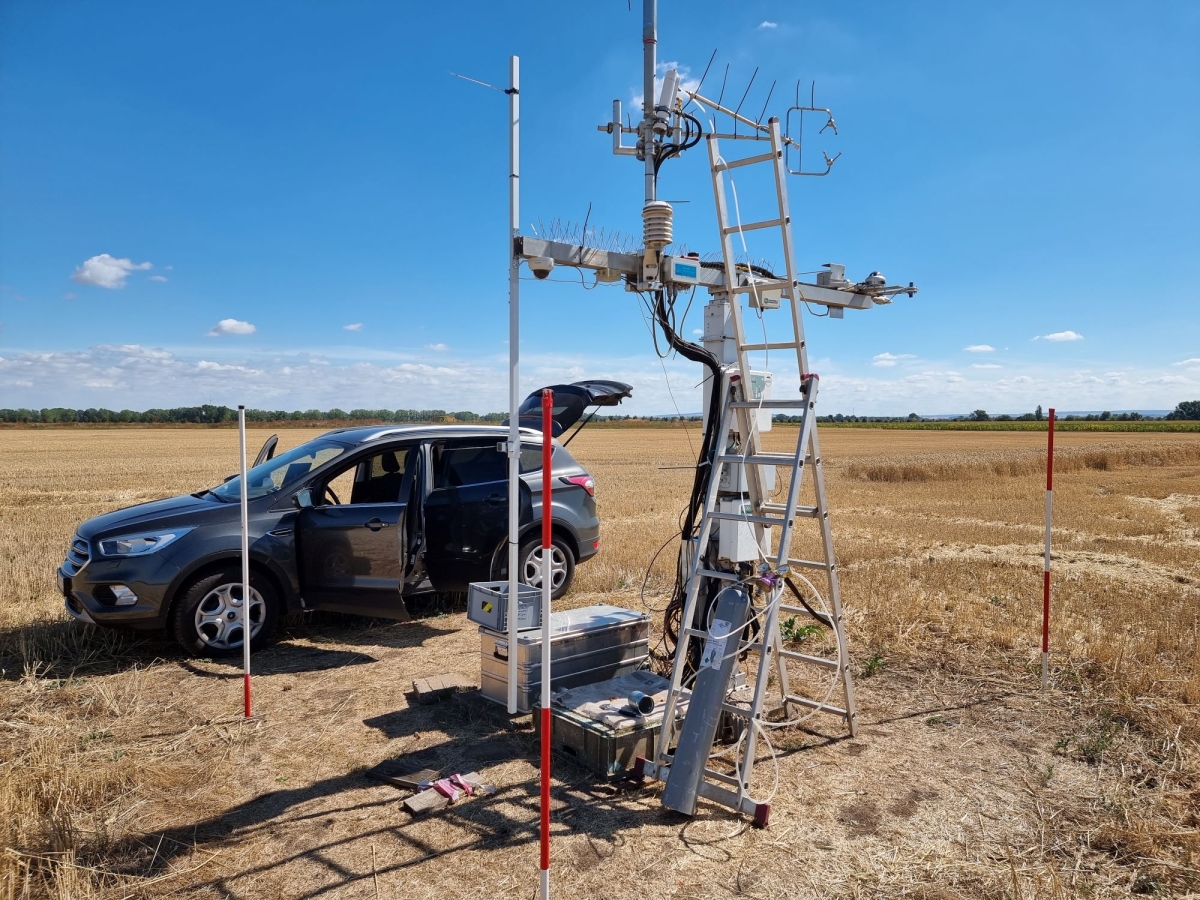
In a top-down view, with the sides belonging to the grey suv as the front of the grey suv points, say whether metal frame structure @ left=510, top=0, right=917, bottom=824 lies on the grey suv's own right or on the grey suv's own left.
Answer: on the grey suv's own left

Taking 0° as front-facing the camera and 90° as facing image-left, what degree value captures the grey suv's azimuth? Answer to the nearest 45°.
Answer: approximately 45°

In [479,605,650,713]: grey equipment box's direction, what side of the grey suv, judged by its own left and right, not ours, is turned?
left

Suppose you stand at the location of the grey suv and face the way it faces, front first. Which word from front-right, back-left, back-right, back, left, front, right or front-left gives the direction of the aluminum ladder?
left
